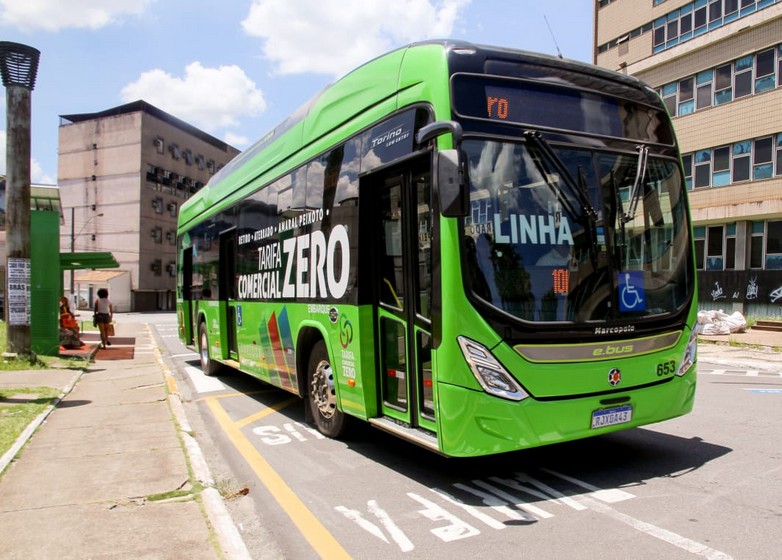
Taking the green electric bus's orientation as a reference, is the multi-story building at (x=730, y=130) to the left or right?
on its left

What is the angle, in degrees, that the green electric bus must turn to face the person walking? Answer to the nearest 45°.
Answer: approximately 180°

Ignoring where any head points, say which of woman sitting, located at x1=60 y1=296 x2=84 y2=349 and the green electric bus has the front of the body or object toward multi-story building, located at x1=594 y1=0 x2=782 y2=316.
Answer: the woman sitting

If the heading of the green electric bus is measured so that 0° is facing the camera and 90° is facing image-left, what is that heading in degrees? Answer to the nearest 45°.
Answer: approximately 315°

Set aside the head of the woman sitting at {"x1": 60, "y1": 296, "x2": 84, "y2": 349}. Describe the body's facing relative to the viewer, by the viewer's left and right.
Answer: facing to the right of the viewer

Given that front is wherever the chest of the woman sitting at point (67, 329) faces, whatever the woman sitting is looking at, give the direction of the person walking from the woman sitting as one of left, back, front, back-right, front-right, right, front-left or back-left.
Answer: front-left

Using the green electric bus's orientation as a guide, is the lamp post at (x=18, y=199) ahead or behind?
behind

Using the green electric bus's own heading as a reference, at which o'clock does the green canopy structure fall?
The green canopy structure is roughly at 6 o'clock from the green electric bus.

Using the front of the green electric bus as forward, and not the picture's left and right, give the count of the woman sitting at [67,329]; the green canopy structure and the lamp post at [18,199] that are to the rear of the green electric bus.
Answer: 3

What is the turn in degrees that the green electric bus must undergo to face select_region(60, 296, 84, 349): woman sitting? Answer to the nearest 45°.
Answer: approximately 180°

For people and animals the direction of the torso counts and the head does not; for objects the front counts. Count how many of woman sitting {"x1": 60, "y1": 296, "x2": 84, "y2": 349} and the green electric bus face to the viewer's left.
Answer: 0
